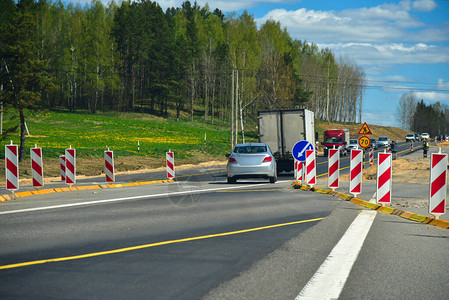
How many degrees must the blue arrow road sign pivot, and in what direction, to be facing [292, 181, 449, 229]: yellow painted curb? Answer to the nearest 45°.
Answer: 0° — it already faces it

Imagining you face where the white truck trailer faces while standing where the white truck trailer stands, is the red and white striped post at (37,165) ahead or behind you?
behind

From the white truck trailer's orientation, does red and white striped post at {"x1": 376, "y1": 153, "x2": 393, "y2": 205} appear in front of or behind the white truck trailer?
behind

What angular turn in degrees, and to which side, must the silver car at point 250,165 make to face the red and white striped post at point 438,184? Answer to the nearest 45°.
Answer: approximately 180°

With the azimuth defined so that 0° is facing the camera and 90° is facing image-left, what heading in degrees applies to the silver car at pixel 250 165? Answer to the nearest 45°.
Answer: approximately 180°

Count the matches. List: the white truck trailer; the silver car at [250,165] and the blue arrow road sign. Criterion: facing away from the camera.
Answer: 2

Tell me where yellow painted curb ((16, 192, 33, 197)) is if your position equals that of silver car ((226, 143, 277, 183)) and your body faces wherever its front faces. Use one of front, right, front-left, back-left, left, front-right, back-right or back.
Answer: back-left

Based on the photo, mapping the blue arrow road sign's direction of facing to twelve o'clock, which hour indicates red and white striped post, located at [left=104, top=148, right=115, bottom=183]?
The red and white striped post is roughly at 3 o'clock from the blue arrow road sign.

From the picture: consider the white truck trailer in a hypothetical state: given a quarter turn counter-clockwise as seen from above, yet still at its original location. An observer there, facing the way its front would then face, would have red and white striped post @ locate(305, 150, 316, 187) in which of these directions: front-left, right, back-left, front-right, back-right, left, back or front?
left

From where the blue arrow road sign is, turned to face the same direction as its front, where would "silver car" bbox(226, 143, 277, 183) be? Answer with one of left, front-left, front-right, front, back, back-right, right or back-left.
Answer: back-right

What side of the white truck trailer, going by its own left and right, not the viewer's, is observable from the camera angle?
back
